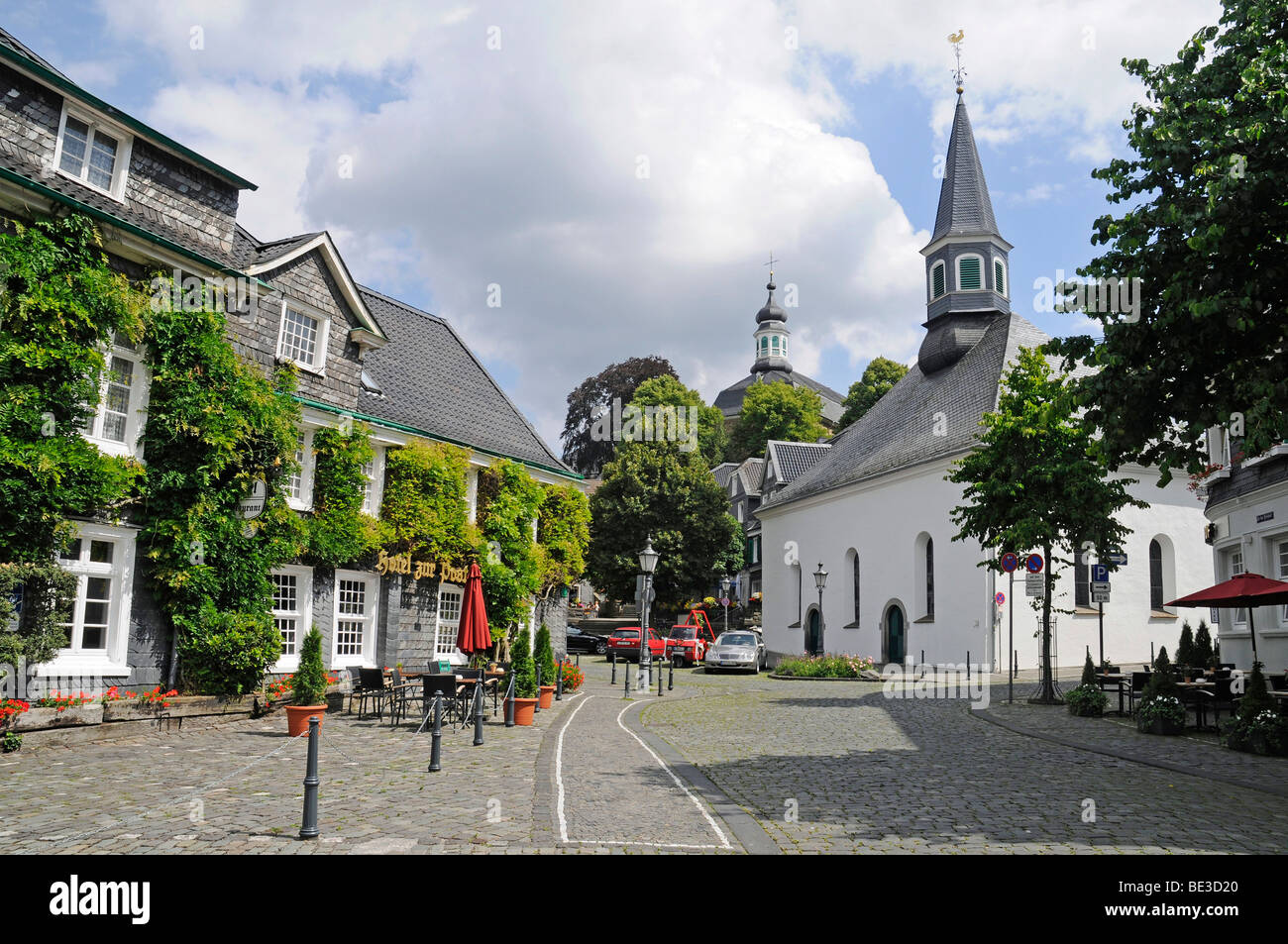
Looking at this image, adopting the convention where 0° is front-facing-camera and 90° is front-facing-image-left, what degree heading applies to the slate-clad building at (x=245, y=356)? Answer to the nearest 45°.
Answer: approximately 315°

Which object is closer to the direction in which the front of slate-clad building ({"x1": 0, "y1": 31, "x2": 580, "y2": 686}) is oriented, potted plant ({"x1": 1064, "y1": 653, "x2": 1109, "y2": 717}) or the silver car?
the potted plant

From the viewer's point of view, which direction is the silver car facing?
toward the camera

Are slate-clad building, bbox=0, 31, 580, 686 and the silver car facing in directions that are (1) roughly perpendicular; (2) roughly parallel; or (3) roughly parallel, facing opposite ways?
roughly perpendicular

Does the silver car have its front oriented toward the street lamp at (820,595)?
no

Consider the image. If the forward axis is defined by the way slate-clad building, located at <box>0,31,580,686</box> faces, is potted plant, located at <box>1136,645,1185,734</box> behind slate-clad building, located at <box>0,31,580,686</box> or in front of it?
in front

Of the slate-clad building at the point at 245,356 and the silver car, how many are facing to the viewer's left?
0

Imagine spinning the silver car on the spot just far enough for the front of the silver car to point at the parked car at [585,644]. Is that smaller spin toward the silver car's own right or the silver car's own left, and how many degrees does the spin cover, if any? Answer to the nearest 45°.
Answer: approximately 135° to the silver car's own right

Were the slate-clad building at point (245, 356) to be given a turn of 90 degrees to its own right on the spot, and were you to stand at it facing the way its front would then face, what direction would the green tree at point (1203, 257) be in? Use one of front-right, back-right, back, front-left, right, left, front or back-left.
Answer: left

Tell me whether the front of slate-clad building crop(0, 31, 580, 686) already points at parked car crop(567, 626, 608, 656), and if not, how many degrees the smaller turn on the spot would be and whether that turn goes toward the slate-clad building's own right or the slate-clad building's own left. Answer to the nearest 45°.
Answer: approximately 90° to the slate-clad building's own left

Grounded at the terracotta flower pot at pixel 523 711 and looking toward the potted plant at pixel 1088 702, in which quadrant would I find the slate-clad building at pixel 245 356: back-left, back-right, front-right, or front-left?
back-left

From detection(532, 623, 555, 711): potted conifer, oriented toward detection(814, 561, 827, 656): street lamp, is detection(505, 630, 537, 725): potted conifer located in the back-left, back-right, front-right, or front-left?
back-right

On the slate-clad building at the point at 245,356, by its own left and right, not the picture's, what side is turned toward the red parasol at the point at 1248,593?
front
